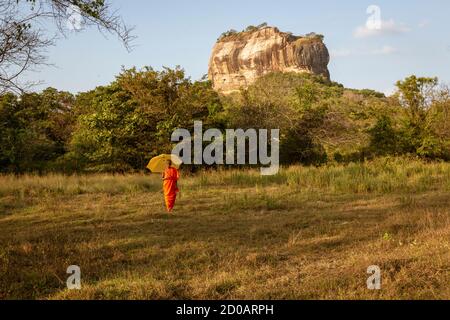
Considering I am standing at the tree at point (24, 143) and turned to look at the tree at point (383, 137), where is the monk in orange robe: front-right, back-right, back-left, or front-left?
front-right

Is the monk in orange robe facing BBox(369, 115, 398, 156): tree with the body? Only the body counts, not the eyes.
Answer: no

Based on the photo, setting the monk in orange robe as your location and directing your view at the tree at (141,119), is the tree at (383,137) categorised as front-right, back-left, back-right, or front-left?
front-right
